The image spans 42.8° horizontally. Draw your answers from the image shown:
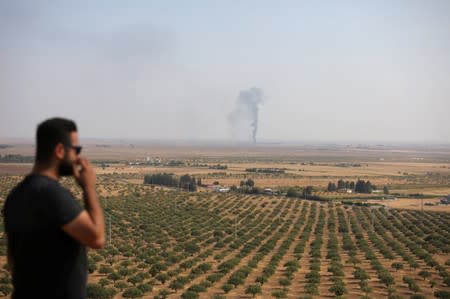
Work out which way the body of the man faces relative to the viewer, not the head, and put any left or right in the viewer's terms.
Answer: facing away from the viewer and to the right of the viewer

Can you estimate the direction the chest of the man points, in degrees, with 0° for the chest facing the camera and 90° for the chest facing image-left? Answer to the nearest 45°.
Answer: approximately 225°
